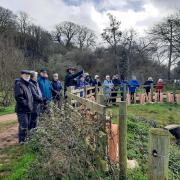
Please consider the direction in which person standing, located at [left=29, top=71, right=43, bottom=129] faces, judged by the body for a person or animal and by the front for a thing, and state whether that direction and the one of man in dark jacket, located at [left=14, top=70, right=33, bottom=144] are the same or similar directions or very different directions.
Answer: same or similar directions

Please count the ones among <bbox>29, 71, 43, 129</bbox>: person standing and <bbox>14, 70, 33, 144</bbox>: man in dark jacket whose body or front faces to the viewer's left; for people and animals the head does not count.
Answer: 0

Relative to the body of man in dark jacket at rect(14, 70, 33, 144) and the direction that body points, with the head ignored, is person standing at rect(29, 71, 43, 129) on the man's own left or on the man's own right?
on the man's own left

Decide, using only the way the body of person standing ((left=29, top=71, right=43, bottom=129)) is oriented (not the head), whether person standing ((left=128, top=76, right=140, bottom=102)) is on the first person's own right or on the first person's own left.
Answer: on the first person's own left

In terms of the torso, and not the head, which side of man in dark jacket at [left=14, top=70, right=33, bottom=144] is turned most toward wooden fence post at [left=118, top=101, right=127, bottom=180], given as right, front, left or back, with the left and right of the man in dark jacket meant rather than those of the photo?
front

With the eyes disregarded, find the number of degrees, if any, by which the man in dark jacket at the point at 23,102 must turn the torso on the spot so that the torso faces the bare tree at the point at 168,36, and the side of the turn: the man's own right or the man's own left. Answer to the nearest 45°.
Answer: approximately 90° to the man's own left

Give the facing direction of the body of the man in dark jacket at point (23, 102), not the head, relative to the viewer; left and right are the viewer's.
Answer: facing the viewer and to the right of the viewer

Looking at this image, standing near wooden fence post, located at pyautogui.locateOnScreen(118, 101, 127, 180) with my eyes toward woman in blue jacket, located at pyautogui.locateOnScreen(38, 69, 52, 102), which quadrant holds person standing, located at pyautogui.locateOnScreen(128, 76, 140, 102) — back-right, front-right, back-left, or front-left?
front-right

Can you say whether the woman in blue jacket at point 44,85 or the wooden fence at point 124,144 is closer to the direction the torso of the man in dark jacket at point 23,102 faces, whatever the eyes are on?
the wooden fence

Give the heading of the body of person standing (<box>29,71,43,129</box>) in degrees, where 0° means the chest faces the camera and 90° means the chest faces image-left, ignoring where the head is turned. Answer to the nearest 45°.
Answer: approximately 315°

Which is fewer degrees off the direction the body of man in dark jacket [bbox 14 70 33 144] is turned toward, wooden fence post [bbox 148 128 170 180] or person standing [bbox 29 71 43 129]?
the wooden fence post

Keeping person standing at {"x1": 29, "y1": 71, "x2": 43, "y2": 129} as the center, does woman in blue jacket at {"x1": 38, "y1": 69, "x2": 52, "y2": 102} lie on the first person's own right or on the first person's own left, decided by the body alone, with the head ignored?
on the first person's own left
